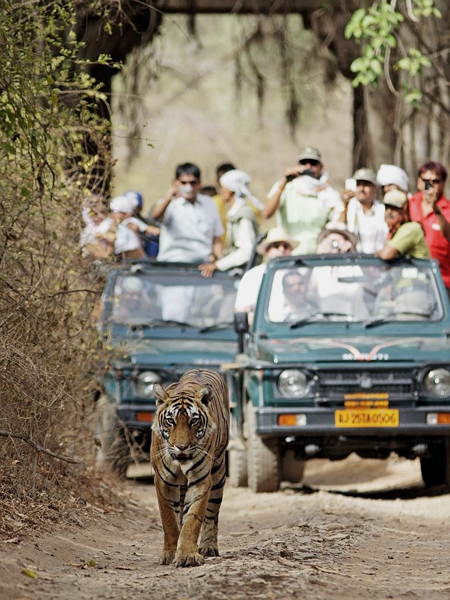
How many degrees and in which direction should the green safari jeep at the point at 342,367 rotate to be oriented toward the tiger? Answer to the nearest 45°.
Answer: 0° — it already faces it

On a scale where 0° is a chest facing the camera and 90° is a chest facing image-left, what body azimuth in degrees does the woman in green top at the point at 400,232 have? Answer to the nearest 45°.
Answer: approximately 45°

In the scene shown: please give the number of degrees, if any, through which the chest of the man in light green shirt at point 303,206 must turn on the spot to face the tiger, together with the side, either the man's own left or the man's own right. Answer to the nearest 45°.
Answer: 0° — they already face it

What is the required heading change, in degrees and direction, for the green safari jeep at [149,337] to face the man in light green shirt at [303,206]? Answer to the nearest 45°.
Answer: approximately 90° to its left

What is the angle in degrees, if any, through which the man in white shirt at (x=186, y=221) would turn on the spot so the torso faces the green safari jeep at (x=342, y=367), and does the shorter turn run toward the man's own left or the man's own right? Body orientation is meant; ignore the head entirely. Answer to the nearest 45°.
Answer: approximately 45° to the man's own left

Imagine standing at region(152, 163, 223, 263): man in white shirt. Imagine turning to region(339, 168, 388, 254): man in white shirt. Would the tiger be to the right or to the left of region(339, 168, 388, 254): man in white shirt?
right

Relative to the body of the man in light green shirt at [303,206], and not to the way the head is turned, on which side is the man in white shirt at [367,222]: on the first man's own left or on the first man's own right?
on the first man's own left
